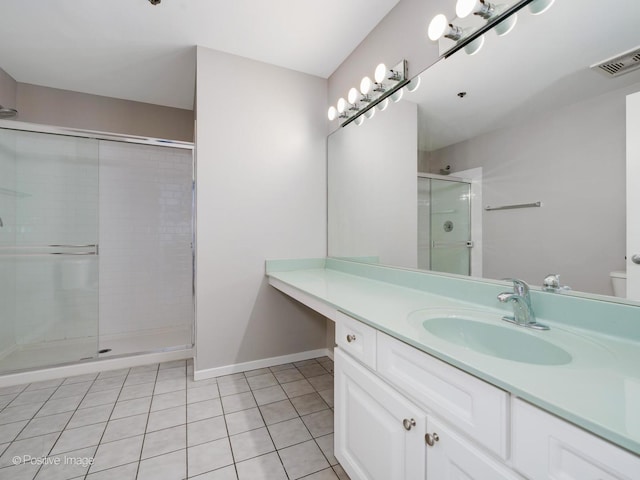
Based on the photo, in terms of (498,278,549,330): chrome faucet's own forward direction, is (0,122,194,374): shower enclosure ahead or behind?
ahead

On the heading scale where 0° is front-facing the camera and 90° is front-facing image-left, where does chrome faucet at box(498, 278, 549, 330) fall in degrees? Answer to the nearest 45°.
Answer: approximately 45°

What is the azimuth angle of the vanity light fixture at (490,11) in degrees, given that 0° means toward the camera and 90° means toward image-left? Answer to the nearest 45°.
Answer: approximately 45°
